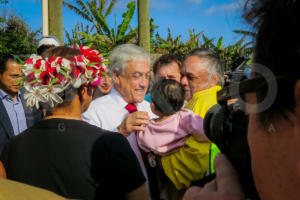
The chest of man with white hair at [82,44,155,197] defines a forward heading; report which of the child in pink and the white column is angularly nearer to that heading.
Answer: the child in pink

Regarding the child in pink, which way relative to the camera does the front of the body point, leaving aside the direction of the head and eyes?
away from the camera

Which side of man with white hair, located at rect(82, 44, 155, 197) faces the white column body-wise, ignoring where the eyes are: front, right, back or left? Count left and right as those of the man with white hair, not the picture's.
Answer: back

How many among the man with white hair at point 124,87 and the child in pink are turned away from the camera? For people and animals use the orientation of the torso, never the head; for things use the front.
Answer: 1

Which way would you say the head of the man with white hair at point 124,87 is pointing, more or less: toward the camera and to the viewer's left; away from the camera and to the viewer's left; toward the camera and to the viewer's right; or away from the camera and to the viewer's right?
toward the camera and to the viewer's right

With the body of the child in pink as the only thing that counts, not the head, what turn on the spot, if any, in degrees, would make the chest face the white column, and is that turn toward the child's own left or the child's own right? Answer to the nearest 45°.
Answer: approximately 45° to the child's own left

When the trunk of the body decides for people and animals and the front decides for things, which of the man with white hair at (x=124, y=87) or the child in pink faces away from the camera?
the child in pink

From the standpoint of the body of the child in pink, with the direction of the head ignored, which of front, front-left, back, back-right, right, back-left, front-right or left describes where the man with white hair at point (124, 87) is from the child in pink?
front-left

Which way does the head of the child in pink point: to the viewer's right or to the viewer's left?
to the viewer's left

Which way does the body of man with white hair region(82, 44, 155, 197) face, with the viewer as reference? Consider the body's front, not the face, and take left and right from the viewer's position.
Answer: facing the viewer and to the right of the viewer
